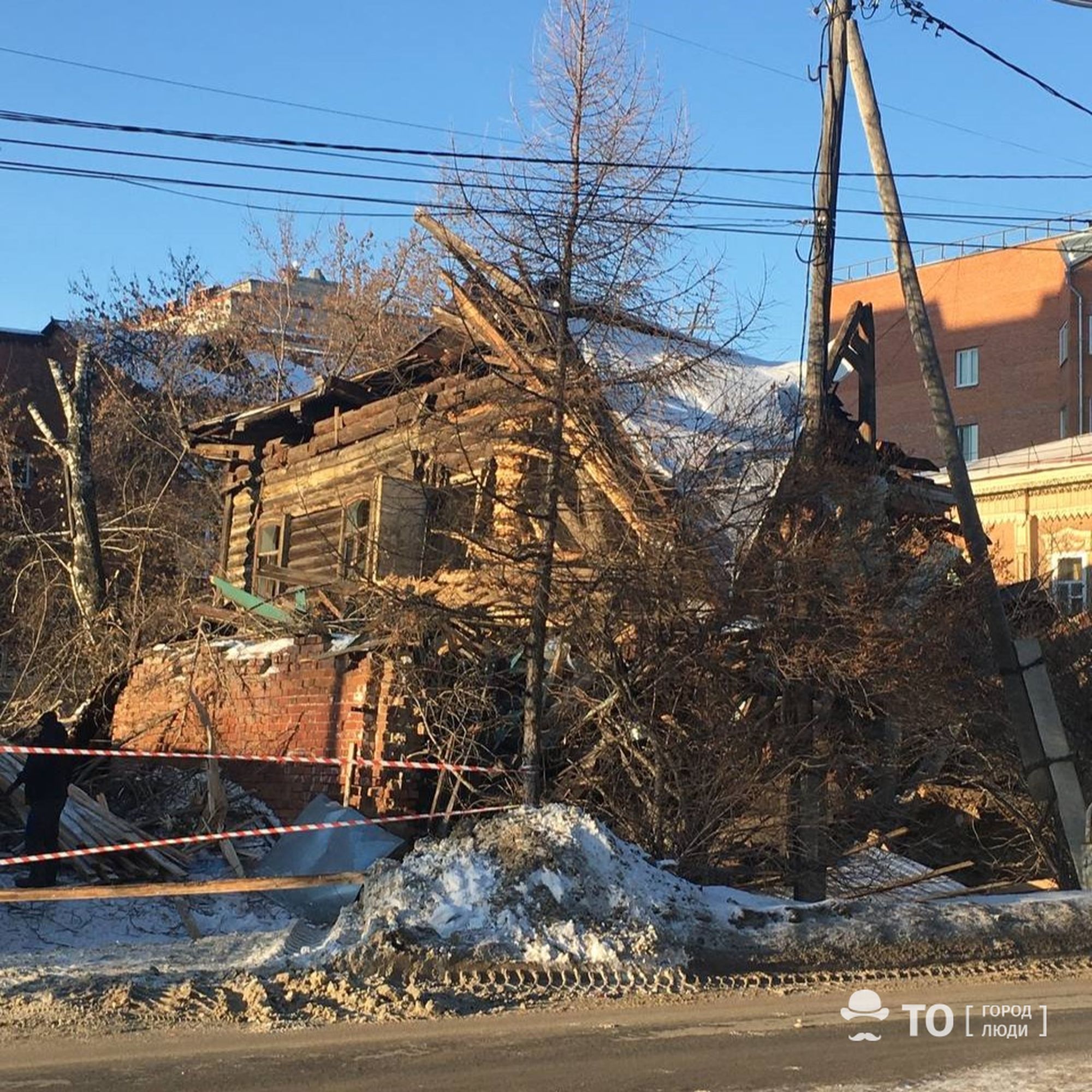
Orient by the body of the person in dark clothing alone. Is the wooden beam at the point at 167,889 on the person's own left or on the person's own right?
on the person's own left

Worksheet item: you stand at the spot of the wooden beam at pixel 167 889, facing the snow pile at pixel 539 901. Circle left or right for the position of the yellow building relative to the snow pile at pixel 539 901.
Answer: left

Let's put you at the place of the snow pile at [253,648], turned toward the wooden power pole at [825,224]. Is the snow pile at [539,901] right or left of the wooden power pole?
right
